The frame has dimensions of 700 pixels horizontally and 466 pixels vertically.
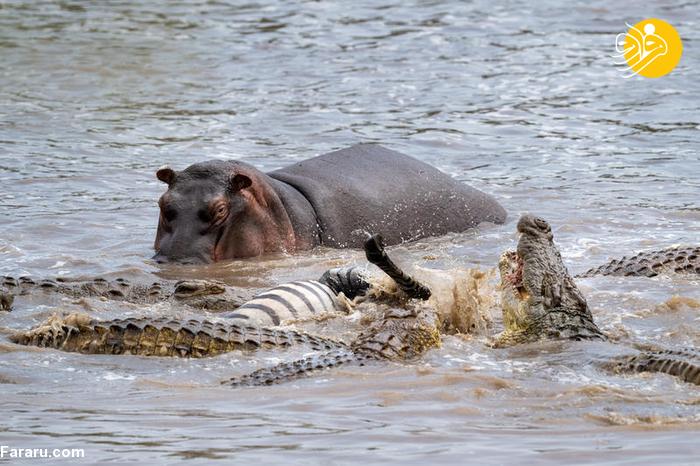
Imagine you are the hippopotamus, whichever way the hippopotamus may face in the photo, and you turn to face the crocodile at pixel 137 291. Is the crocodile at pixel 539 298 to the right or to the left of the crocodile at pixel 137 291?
left

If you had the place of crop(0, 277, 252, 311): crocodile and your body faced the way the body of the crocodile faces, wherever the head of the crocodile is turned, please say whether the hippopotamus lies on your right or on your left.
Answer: on your left

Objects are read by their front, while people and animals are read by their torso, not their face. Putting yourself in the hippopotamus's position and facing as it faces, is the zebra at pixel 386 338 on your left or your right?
on your left

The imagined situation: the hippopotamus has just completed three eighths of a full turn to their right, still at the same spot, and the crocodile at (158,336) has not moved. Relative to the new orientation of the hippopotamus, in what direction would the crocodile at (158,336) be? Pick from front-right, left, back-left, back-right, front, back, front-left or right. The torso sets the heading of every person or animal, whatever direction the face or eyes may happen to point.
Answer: back

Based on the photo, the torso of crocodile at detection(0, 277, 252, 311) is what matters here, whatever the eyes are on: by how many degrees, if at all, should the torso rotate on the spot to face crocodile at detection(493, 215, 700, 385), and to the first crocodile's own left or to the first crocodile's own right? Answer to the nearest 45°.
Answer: approximately 45° to the first crocodile's own right

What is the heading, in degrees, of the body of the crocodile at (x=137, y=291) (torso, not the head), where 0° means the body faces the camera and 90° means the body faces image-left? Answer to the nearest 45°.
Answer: approximately 270°

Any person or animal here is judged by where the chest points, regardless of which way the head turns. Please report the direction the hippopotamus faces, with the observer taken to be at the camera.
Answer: facing the viewer and to the left of the viewer

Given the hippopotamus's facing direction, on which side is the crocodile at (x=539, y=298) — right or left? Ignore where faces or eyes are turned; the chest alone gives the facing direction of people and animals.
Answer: on its left
